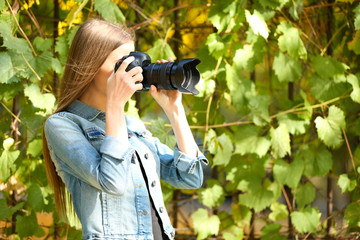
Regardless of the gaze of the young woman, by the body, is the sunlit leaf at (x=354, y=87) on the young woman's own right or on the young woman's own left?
on the young woman's own left

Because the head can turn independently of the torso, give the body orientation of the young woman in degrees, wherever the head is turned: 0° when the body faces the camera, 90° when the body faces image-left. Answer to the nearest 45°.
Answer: approximately 315°

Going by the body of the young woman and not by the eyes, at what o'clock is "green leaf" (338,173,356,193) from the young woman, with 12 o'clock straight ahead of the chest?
The green leaf is roughly at 9 o'clock from the young woman.

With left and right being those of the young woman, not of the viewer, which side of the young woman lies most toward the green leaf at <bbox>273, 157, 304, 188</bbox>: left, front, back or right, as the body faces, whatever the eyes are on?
left

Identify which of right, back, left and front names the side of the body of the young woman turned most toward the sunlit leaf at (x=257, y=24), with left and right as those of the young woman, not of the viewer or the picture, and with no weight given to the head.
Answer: left

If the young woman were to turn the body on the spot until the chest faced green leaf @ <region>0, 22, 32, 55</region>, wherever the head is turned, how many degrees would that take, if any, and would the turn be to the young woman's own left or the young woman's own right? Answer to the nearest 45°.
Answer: approximately 180°

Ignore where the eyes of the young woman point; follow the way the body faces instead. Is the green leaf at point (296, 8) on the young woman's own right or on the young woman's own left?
on the young woman's own left

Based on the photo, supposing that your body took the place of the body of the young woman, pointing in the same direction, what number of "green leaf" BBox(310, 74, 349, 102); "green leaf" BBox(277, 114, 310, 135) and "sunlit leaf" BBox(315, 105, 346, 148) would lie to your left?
3

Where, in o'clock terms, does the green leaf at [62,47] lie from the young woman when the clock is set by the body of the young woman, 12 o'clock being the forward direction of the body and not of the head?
The green leaf is roughly at 7 o'clock from the young woman.

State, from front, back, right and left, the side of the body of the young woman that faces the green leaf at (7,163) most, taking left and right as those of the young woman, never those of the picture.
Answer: back
